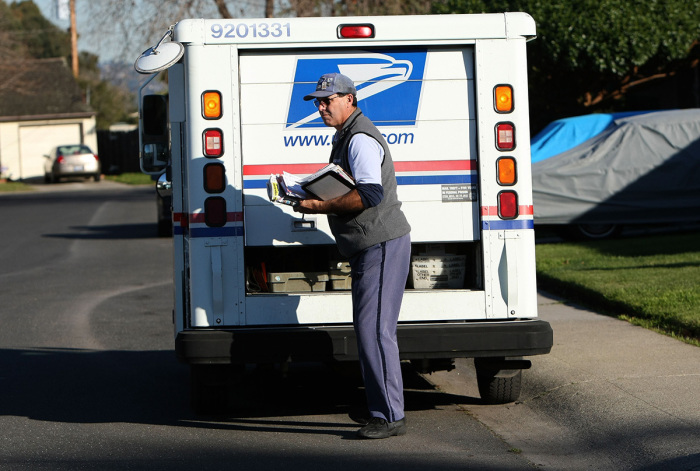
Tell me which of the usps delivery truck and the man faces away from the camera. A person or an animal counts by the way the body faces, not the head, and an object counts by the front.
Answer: the usps delivery truck

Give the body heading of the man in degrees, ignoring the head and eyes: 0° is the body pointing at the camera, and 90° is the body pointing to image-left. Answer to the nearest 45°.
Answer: approximately 90°

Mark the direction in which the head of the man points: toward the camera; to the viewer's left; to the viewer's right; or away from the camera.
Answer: to the viewer's left

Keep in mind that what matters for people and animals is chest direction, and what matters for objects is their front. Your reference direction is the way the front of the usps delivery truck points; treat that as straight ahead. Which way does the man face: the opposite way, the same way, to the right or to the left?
to the left

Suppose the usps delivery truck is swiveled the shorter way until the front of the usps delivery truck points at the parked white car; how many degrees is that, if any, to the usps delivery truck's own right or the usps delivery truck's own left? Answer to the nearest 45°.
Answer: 0° — it already faces it

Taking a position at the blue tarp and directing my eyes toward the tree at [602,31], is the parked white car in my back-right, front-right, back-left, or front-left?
front-left

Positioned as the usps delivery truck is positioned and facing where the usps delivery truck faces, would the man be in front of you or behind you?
behind

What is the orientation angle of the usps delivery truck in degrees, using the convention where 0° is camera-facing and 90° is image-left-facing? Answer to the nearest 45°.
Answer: approximately 180°

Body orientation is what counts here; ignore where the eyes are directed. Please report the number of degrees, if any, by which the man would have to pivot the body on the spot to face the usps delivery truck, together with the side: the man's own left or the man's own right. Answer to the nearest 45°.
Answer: approximately 90° to the man's own right

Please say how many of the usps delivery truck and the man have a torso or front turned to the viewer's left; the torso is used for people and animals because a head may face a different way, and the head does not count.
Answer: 1
